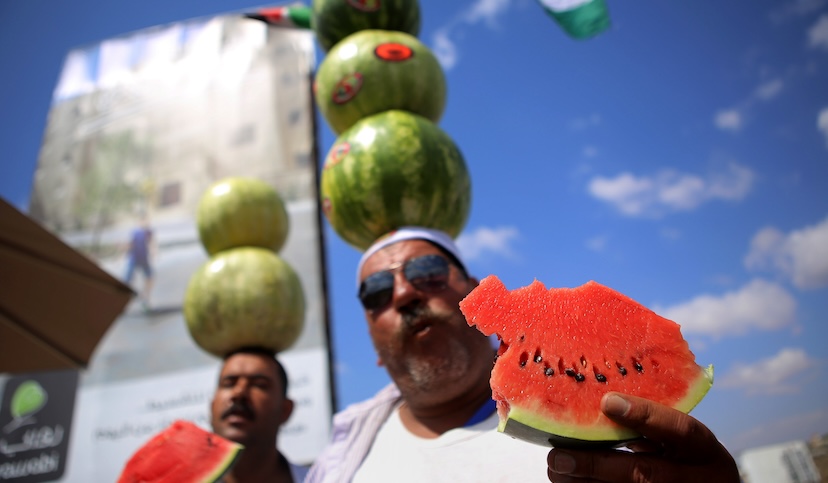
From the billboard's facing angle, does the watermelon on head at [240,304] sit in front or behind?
in front

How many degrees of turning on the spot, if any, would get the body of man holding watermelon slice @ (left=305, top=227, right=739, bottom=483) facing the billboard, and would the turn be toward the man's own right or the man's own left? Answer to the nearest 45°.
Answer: approximately 135° to the man's own right

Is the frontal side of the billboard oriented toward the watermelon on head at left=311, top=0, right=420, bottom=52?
yes

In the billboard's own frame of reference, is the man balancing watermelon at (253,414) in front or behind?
in front

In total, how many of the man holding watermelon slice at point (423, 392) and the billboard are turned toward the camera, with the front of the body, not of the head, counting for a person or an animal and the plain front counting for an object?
2

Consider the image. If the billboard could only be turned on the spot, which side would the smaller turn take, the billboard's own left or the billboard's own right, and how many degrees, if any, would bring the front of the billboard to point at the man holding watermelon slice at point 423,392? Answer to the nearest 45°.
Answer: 0° — it already faces them

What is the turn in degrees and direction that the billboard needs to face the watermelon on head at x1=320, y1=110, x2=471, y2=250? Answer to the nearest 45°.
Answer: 0° — it already faces it

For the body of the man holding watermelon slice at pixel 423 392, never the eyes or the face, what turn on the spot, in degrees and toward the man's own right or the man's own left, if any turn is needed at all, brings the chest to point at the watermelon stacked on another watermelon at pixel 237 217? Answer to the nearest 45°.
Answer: approximately 135° to the man's own right

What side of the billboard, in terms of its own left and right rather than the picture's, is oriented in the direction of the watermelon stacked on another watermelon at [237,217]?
front

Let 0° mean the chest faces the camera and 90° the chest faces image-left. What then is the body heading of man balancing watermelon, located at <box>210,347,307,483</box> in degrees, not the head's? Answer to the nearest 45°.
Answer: approximately 45°
